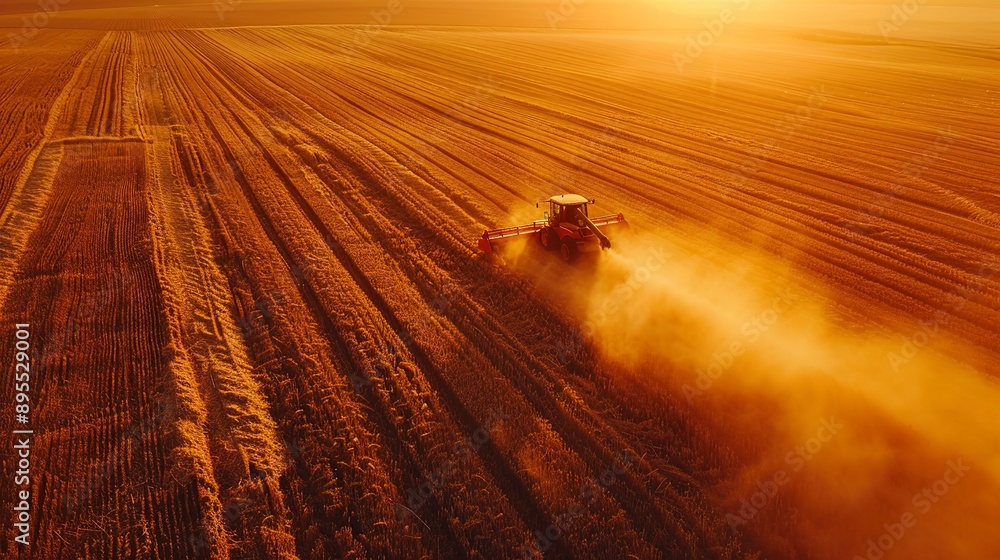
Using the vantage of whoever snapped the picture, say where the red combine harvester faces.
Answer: facing away from the viewer and to the left of the viewer
